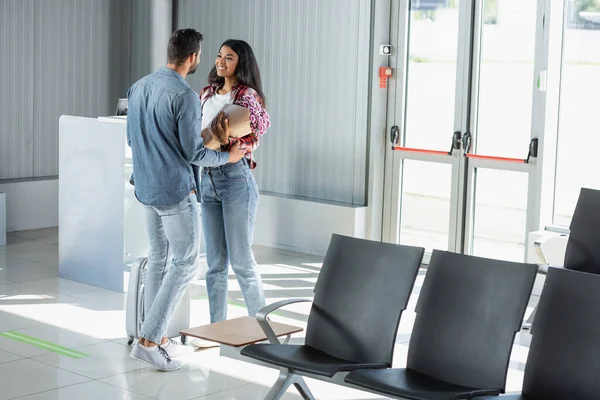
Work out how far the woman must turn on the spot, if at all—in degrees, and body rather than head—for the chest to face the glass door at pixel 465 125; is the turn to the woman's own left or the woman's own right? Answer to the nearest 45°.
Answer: approximately 180°

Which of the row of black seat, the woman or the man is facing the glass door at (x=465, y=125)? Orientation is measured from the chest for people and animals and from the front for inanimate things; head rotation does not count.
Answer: the man

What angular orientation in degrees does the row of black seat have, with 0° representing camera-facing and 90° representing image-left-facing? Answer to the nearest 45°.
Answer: approximately 45°

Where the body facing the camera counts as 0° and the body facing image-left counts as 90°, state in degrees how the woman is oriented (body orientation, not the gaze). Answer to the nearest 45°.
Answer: approximately 45°

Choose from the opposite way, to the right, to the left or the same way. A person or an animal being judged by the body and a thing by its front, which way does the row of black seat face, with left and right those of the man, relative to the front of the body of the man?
the opposite way

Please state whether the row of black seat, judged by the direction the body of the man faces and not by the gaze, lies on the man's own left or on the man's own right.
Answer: on the man's own right

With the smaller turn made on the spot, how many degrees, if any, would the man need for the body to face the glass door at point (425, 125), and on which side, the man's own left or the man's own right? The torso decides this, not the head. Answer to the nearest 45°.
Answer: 0° — they already face it

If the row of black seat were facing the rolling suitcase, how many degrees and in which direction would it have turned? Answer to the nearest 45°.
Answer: approximately 90° to its right

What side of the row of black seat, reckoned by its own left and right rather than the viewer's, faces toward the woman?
right

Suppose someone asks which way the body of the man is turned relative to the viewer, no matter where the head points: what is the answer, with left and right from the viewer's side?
facing away from the viewer and to the right of the viewer

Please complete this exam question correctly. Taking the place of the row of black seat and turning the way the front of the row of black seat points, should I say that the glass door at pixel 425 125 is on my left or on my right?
on my right
